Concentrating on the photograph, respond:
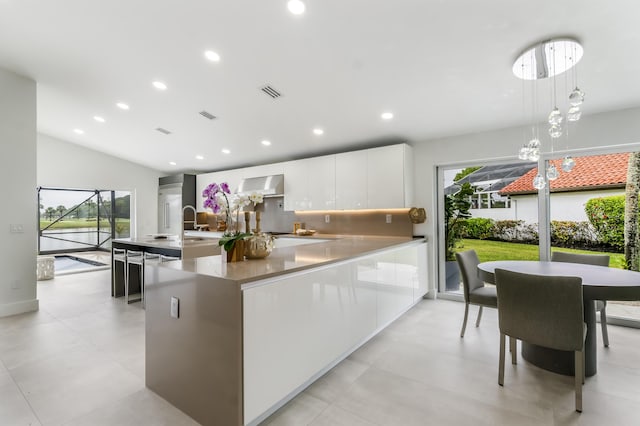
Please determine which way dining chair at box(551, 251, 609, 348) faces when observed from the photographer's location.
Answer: facing the viewer

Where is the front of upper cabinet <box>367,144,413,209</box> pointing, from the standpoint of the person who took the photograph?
facing the viewer and to the left of the viewer

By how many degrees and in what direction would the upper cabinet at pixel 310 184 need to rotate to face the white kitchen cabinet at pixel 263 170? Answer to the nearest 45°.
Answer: approximately 90° to its right

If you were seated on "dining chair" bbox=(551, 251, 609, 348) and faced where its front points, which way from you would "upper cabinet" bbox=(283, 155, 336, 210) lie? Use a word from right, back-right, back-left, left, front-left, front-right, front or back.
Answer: right

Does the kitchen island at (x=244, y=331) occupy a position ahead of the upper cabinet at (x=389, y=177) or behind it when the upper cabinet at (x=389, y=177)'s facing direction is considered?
ahead

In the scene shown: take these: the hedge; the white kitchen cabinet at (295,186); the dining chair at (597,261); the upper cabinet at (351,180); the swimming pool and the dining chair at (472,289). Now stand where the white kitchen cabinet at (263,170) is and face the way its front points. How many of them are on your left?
5

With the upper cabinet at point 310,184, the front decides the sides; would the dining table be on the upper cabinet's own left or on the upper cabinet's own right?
on the upper cabinet's own left

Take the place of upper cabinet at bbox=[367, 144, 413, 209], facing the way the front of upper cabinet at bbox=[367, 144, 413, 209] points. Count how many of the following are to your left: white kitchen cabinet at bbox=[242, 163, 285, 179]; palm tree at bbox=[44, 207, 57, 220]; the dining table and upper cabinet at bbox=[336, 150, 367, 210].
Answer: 1

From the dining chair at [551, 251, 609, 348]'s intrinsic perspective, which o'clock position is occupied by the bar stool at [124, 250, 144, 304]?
The bar stool is roughly at 2 o'clock from the dining chair.
